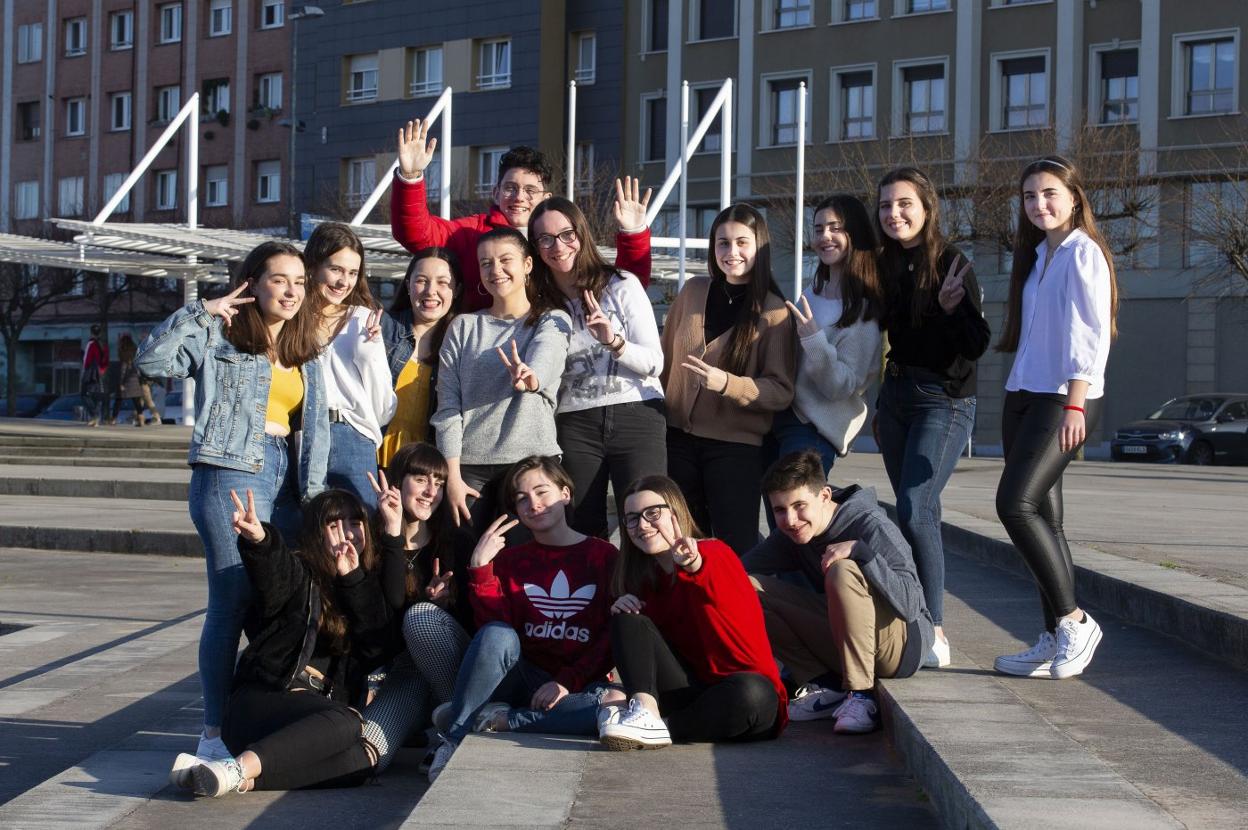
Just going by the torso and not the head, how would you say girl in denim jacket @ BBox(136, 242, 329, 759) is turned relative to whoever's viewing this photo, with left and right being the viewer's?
facing the viewer and to the right of the viewer

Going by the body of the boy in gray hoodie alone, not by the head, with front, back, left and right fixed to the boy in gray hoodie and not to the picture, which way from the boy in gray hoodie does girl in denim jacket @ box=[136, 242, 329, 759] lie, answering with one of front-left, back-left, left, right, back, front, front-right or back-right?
front-right

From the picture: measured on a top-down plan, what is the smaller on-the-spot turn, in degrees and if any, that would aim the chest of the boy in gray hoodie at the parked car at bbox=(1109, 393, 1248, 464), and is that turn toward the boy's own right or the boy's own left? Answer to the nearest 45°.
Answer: approximately 135° to the boy's own right

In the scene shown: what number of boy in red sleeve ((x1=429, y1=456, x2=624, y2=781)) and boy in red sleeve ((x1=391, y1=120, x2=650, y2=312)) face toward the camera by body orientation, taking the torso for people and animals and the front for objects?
2

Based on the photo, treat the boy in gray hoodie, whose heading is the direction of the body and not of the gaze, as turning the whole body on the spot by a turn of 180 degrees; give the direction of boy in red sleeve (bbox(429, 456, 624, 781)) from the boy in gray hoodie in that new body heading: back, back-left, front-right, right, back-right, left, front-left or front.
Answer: back-left

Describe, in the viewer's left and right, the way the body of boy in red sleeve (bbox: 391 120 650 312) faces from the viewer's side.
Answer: facing the viewer

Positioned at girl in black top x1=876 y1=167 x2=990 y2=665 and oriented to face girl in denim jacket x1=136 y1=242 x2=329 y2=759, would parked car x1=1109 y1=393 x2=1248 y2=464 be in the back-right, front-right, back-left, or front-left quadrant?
back-right

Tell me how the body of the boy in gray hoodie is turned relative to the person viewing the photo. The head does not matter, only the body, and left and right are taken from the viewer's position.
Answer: facing the viewer and to the left of the viewer

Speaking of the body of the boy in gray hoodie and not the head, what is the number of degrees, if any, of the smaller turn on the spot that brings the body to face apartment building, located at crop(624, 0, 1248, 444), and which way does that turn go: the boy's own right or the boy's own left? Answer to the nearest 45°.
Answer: approximately 135° to the boy's own right

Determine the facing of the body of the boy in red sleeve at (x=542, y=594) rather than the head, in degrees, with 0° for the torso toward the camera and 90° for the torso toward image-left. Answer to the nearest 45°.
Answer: approximately 0°

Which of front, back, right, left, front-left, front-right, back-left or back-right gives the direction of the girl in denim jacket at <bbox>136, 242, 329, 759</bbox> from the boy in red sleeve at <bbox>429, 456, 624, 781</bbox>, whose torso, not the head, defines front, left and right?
right

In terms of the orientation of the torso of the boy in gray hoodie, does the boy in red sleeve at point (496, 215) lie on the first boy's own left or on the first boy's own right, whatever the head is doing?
on the first boy's own right

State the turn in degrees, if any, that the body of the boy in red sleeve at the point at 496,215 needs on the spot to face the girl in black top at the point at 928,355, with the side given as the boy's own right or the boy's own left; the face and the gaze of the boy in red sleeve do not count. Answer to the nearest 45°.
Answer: approximately 90° to the boy's own left
